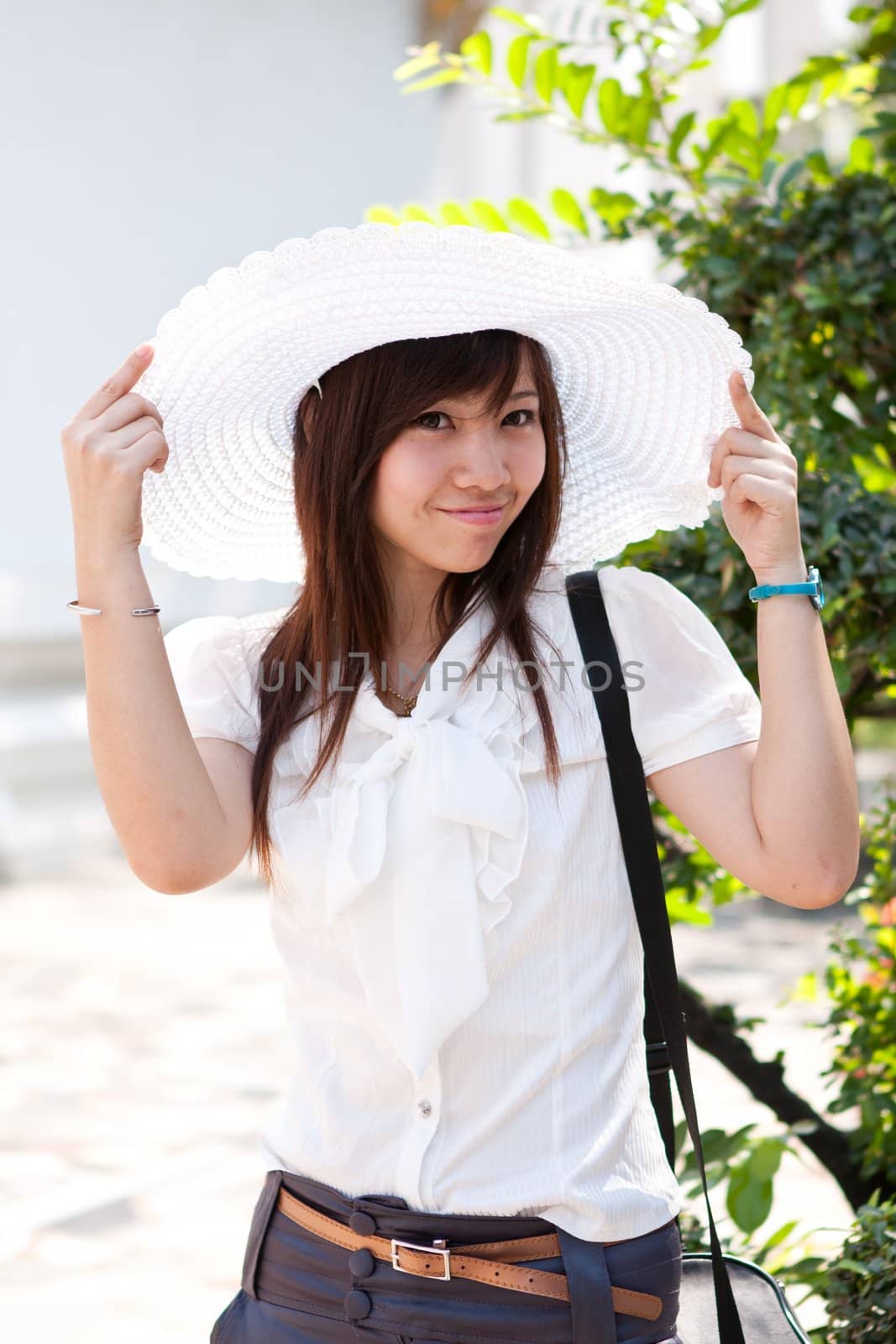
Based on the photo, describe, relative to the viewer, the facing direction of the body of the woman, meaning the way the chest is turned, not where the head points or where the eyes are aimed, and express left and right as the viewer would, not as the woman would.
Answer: facing the viewer

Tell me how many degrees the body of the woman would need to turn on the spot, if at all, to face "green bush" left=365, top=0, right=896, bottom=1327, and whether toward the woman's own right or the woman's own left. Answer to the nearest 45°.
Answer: approximately 135° to the woman's own left
